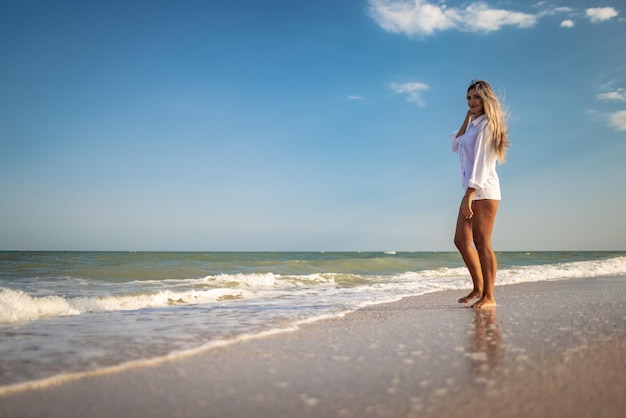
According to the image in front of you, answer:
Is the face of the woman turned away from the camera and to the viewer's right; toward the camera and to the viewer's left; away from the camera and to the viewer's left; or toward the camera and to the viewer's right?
toward the camera and to the viewer's left

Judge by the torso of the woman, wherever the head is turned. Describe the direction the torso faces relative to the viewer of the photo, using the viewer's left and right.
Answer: facing to the left of the viewer
